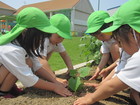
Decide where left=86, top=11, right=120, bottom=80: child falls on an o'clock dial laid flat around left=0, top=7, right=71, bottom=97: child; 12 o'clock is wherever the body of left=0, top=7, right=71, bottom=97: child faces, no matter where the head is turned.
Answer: left=86, top=11, right=120, bottom=80: child is roughly at 11 o'clock from left=0, top=7, right=71, bottom=97: child.

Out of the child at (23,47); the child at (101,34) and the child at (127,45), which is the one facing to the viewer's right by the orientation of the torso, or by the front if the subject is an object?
the child at (23,47)

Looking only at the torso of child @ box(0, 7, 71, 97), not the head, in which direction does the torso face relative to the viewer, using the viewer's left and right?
facing to the right of the viewer

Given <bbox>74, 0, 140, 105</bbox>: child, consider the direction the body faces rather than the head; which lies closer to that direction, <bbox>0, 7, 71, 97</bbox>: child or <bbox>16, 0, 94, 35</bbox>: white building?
the child

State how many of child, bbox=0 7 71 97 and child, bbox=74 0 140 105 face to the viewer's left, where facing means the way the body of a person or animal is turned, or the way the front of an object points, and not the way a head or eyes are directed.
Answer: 1

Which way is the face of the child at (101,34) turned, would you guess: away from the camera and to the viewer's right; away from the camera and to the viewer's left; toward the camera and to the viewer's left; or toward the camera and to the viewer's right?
toward the camera and to the viewer's left

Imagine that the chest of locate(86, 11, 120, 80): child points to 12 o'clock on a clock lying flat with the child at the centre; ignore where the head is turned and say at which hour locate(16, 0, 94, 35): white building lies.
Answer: The white building is roughly at 4 o'clock from the child.

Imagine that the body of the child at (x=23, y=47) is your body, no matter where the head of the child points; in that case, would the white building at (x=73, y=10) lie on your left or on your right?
on your left

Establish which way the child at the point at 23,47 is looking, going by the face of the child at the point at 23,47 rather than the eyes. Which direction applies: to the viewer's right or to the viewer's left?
to the viewer's right

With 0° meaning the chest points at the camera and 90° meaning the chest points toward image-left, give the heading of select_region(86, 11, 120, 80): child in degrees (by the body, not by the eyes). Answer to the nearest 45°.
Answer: approximately 45°

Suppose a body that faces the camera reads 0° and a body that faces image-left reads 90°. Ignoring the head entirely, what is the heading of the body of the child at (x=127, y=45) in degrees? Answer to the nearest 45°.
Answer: approximately 90°

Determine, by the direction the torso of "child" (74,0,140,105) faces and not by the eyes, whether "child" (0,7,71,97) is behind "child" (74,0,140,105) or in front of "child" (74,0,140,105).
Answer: in front

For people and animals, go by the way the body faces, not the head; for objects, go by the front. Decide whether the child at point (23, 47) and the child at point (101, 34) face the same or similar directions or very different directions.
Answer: very different directions
